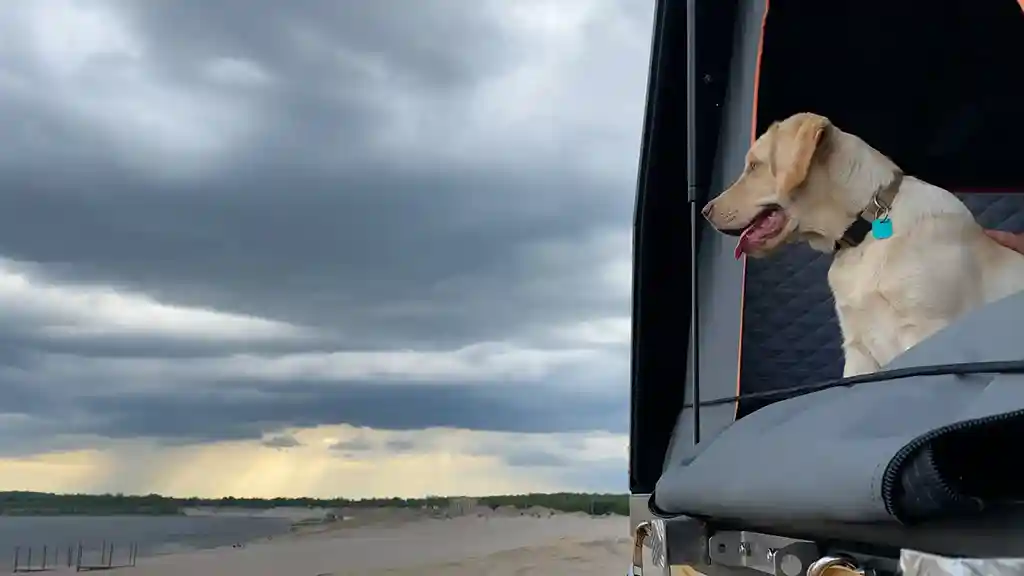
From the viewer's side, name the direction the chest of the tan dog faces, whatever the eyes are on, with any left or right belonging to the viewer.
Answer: facing to the left of the viewer
